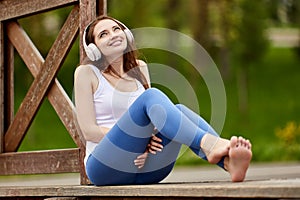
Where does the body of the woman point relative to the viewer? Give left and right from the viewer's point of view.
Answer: facing the viewer and to the right of the viewer

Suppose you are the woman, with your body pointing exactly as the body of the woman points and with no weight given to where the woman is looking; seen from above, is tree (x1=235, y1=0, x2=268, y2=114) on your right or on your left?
on your left

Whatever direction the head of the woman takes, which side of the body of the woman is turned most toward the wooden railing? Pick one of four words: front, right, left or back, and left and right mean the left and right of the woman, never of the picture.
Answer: back

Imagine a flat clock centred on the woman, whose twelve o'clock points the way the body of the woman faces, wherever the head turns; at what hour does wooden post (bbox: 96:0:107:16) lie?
The wooden post is roughly at 7 o'clock from the woman.
